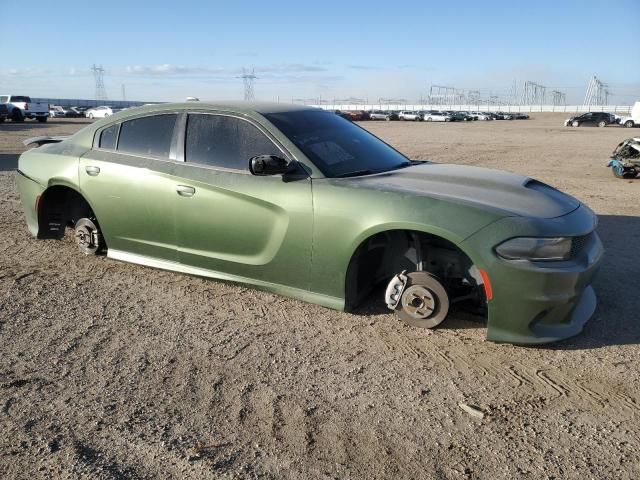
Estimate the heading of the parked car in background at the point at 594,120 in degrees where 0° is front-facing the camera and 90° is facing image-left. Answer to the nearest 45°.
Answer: approximately 90°

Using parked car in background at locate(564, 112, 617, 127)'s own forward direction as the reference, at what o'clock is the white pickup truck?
The white pickup truck is roughly at 11 o'clock from the parked car in background.

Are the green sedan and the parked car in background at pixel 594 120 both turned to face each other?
no

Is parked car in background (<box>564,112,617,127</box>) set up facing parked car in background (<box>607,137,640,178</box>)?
no

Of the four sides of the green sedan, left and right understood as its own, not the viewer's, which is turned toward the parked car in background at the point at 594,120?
left

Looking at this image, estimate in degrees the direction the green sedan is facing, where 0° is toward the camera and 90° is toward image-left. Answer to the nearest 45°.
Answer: approximately 315°

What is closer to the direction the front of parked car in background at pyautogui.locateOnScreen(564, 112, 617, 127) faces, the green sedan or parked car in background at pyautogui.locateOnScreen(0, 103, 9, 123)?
the parked car in background

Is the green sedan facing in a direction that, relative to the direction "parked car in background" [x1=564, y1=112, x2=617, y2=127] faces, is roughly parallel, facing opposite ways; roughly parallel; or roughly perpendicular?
roughly parallel, facing opposite ways

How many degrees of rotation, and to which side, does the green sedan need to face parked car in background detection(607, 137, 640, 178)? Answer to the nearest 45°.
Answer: approximately 90° to its left

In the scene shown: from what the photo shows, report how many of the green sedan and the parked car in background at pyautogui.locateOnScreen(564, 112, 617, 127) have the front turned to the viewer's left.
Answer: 1

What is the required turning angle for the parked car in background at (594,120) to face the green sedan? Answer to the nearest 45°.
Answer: approximately 90° to its left

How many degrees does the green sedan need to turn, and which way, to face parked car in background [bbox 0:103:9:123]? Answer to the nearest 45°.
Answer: approximately 180°

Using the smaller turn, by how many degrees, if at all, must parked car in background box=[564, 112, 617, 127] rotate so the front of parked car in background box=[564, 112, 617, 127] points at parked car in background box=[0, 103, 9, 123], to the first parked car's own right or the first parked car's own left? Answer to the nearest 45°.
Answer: approximately 45° to the first parked car's own left

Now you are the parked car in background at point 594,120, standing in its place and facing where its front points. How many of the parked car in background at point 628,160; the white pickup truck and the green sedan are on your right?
0
